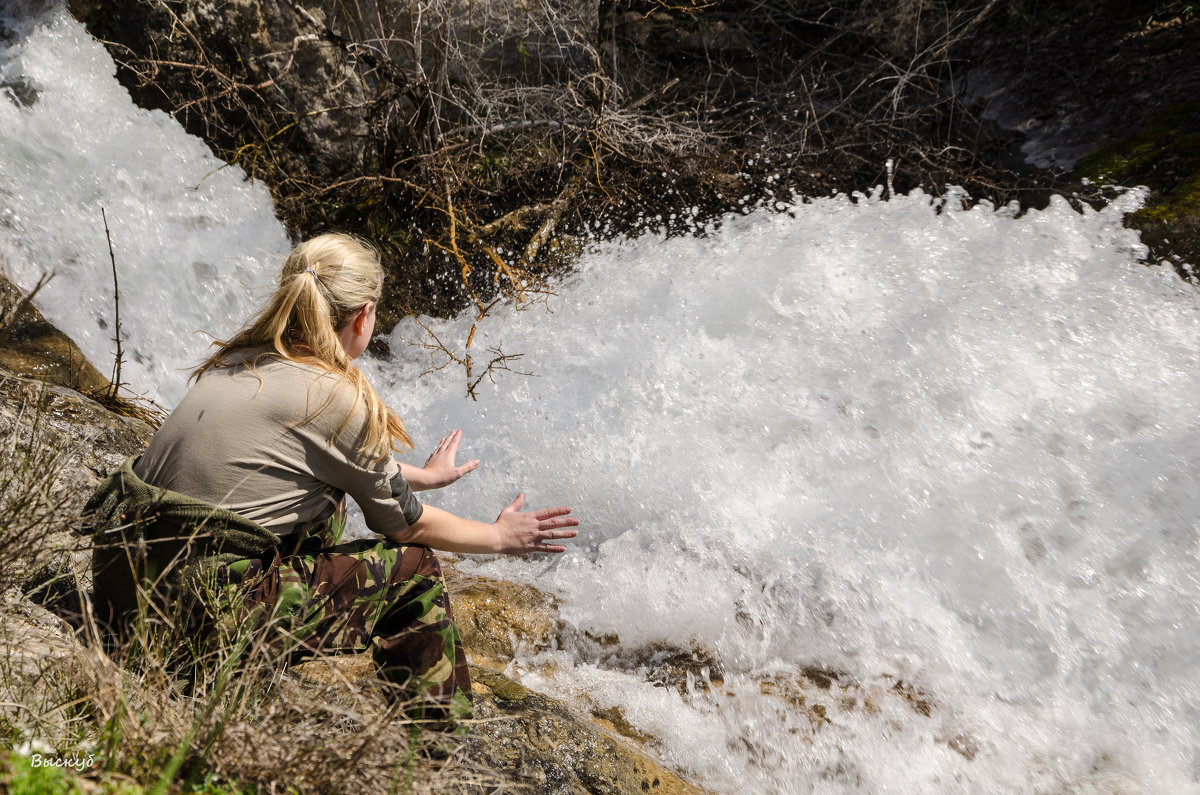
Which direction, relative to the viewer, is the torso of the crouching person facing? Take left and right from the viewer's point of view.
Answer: facing away from the viewer and to the right of the viewer

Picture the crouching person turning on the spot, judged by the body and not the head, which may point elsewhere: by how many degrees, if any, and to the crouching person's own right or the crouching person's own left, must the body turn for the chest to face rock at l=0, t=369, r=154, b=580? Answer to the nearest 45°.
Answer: approximately 90° to the crouching person's own left

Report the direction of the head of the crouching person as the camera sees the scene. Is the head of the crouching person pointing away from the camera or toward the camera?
away from the camera

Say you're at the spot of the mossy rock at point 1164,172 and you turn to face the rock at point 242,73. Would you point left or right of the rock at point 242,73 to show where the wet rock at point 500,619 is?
left

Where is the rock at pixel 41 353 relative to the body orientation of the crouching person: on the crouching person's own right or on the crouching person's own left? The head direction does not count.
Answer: on the crouching person's own left

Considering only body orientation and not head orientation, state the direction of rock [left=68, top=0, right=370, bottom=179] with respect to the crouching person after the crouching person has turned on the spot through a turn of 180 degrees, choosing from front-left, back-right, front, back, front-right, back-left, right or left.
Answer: back-right
